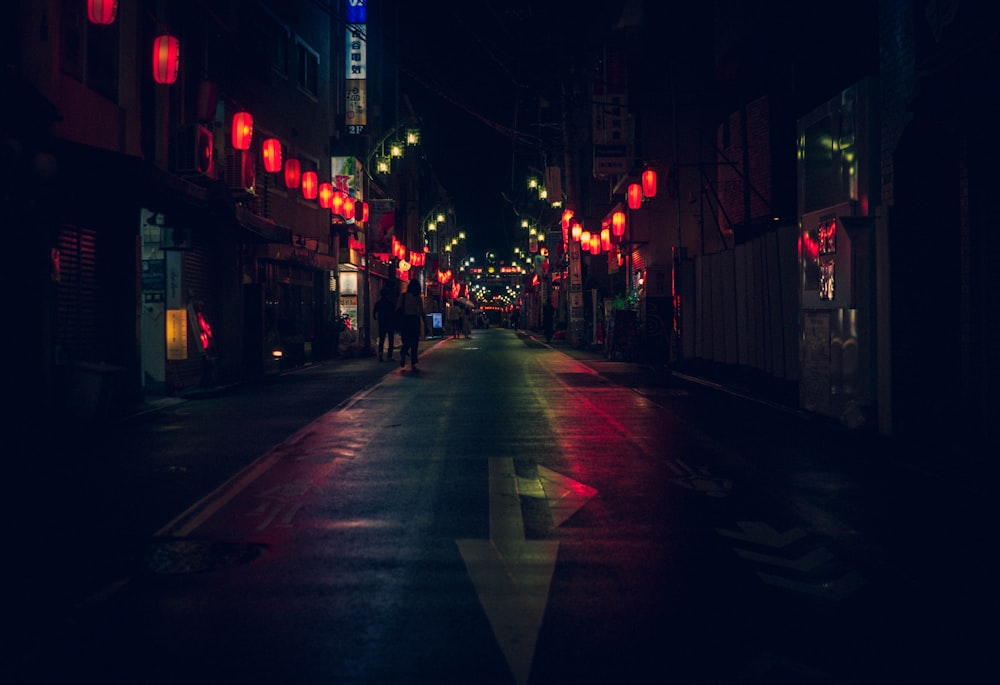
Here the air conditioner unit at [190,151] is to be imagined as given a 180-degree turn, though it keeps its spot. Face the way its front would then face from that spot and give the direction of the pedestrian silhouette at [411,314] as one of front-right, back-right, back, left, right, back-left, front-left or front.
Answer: back-right

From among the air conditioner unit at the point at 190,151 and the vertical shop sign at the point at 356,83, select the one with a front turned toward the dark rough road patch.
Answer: the vertical shop sign

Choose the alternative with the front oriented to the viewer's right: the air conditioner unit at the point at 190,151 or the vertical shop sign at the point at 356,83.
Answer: the air conditioner unit

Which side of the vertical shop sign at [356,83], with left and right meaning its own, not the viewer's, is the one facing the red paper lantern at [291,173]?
front

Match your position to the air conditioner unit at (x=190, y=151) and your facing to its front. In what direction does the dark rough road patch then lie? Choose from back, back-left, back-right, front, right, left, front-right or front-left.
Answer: right

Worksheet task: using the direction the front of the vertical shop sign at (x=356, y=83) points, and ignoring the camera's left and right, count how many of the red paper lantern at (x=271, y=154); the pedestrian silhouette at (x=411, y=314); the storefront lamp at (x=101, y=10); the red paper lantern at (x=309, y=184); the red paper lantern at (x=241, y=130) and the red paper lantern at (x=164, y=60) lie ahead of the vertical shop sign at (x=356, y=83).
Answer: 6

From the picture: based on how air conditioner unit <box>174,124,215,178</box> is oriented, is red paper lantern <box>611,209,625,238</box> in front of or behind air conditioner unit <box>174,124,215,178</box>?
in front

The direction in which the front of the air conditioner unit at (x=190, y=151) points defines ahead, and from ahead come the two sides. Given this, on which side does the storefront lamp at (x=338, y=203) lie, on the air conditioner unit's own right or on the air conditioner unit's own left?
on the air conditioner unit's own left

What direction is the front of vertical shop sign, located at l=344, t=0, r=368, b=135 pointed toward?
toward the camera

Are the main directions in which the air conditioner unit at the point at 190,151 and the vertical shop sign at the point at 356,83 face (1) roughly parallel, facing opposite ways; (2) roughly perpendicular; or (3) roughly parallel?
roughly perpendicular

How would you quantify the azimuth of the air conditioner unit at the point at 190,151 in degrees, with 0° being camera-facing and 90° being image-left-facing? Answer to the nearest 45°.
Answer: approximately 270°

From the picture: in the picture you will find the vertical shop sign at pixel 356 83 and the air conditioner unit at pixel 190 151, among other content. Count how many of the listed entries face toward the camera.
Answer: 1

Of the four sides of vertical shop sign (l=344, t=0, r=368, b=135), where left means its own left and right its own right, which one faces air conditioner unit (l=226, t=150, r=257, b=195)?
front

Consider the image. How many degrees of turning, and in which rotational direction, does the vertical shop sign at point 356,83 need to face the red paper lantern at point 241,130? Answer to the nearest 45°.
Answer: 0° — it already faces it
